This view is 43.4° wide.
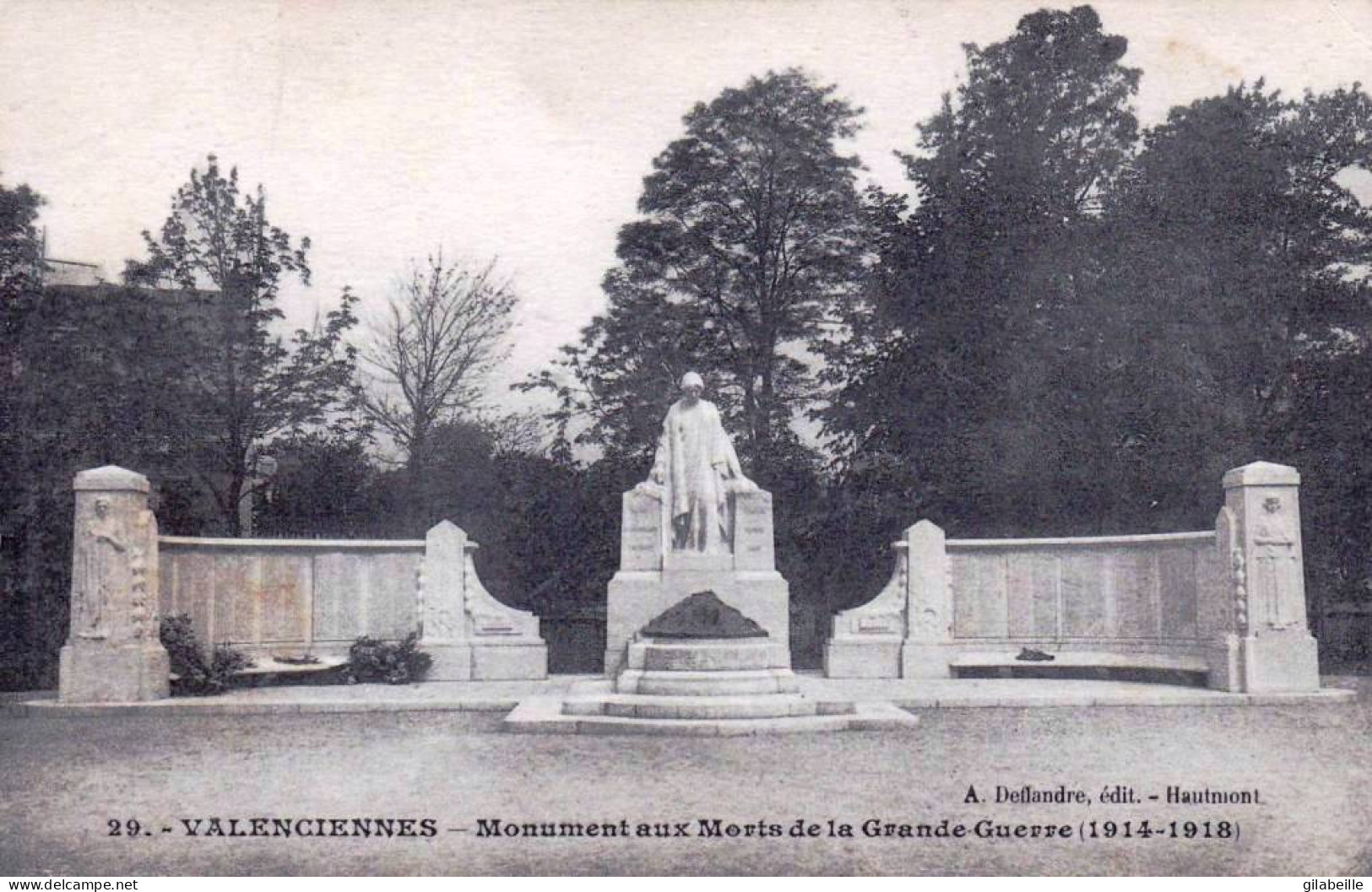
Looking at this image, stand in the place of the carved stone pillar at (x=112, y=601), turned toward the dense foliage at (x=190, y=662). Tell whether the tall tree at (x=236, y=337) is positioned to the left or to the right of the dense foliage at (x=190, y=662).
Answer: left

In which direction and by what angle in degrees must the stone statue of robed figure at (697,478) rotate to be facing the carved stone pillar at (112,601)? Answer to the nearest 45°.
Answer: approximately 45° to its right

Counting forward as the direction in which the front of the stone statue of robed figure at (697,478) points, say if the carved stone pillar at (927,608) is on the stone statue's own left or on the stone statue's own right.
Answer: on the stone statue's own left

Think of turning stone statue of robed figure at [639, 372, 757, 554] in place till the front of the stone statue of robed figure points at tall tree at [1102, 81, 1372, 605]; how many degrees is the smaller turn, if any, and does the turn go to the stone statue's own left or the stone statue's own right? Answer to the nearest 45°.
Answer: approximately 135° to the stone statue's own left

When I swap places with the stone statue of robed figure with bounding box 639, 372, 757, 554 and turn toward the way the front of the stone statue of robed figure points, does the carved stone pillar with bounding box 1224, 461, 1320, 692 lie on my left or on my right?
on my left

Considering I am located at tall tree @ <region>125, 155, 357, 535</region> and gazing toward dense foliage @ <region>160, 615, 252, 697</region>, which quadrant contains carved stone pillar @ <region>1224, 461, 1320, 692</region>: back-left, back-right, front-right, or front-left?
front-left

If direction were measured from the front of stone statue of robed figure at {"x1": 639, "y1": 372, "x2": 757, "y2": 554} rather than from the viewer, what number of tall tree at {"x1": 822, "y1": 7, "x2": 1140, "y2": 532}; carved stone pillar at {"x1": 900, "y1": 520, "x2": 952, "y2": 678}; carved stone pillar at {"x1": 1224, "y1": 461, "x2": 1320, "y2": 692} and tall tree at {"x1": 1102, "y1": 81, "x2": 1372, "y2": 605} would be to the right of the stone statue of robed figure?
0

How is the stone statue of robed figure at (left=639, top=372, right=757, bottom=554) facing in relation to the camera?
toward the camera

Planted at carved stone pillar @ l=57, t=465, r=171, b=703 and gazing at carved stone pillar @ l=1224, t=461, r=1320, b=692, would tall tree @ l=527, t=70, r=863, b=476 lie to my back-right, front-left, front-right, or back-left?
front-left

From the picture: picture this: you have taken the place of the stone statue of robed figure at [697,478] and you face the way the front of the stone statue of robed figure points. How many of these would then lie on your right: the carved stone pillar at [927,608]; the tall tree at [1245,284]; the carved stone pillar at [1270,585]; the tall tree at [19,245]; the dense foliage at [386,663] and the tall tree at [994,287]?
2

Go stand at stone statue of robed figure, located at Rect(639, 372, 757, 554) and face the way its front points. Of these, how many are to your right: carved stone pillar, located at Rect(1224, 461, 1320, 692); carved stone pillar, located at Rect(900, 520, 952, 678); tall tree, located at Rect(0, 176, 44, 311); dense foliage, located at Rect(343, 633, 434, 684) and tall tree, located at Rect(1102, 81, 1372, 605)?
2

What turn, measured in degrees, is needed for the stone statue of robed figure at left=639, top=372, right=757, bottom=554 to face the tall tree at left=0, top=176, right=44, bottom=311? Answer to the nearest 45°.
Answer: approximately 90° to its right

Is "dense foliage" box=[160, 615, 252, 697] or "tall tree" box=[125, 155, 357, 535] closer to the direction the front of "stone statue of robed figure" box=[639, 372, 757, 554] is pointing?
the dense foliage

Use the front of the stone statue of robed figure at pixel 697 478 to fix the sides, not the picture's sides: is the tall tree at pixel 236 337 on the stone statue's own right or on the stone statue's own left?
on the stone statue's own right

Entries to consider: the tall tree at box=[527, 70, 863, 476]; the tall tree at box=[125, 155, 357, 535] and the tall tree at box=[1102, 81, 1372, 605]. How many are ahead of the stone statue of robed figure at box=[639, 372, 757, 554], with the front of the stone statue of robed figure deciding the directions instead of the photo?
0

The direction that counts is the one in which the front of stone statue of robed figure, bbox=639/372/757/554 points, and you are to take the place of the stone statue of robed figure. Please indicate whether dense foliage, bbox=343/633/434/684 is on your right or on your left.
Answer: on your right
